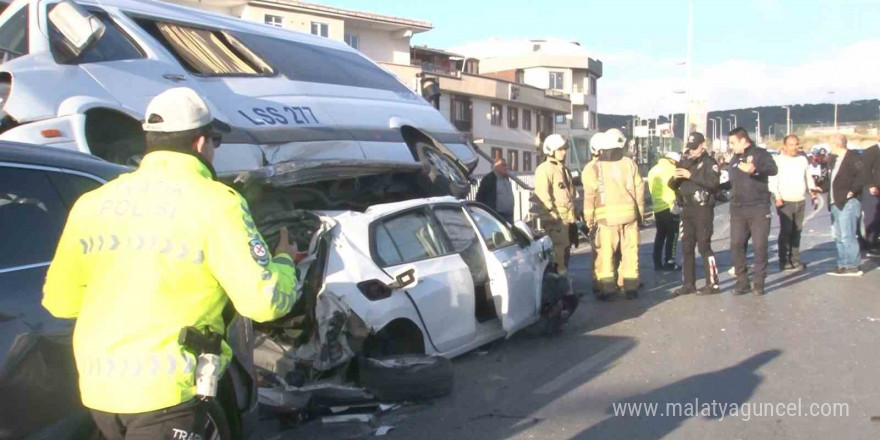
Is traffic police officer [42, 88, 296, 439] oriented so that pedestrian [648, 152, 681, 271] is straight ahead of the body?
yes

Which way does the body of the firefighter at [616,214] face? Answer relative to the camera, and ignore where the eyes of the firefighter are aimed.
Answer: away from the camera

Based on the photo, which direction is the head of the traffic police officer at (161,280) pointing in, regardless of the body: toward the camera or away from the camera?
away from the camera

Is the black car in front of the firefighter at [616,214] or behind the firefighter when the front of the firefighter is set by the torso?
behind

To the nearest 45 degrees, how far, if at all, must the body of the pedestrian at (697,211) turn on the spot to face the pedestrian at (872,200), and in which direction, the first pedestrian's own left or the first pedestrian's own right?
approximately 180°
